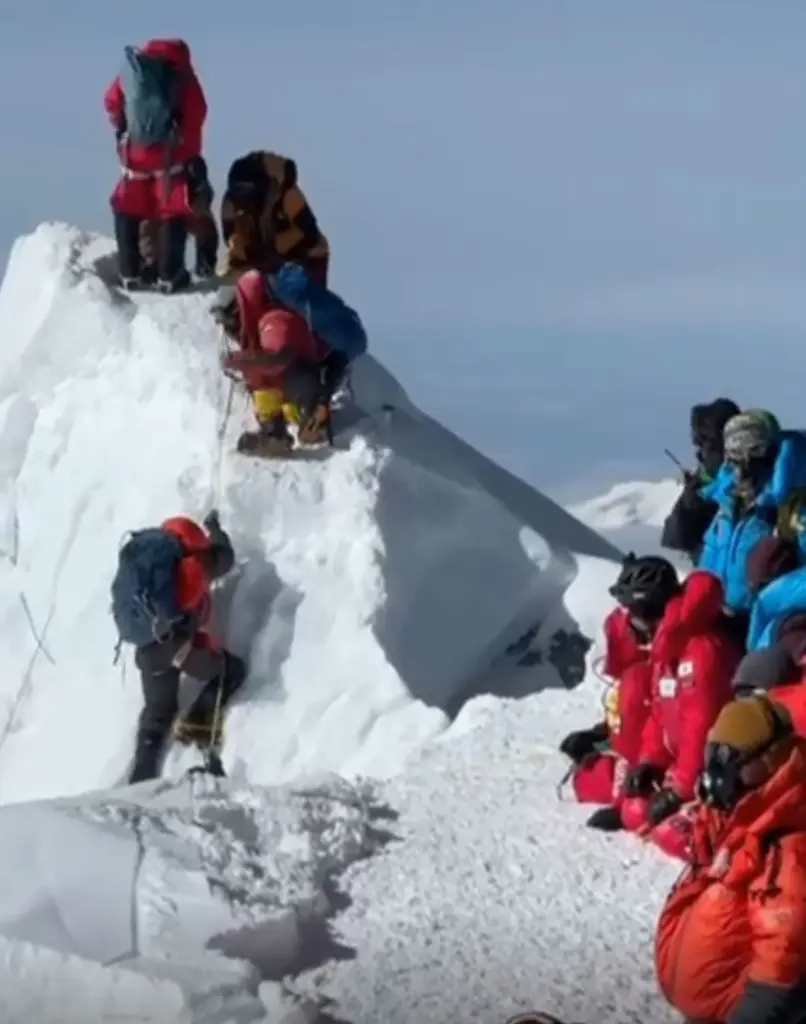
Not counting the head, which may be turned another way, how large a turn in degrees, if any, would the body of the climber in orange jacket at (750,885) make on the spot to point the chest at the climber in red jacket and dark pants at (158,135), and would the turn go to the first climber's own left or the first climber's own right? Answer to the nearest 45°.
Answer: approximately 90° to the first climber's own right

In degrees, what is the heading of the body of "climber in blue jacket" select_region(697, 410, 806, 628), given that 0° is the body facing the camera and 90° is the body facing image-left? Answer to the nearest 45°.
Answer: approximately 45°

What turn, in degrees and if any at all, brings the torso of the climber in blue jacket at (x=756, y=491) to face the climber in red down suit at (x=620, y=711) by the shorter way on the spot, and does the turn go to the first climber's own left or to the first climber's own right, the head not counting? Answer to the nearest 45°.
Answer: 0° — they already face them

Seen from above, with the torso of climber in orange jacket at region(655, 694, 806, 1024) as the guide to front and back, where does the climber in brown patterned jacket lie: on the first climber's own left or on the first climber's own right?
on the first climber's own right

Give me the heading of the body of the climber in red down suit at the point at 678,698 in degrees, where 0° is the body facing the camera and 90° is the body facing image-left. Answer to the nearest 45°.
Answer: approximately 45°

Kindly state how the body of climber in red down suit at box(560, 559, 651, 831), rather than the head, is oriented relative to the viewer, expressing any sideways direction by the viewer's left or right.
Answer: facing to the left of the viewer

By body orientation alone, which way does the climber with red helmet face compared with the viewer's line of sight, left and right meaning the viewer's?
facing away from the viewer and to the right of the viewer

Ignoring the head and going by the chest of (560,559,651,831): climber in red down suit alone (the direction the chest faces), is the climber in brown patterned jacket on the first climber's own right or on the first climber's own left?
on the first climber's own right

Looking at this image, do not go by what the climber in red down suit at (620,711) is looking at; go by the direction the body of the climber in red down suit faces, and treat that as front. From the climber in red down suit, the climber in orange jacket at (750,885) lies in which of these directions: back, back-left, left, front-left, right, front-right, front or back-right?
left

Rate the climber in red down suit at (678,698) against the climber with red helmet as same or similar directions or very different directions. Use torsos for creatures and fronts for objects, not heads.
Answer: very different directions
